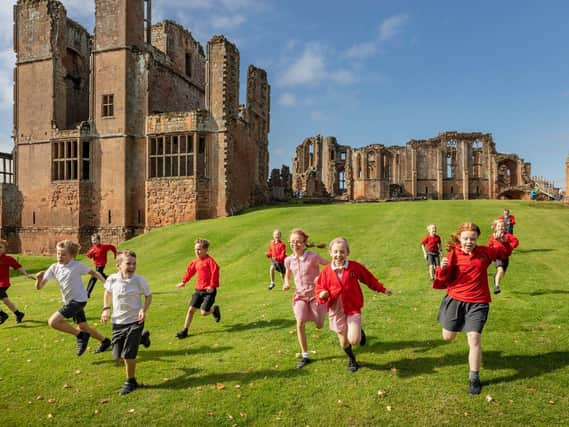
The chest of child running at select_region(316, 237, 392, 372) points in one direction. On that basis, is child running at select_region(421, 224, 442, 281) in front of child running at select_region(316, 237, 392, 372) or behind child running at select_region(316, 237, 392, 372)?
behind

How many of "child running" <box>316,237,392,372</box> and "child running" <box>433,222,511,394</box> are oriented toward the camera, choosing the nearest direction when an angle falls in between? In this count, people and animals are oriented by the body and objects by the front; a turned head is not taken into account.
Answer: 2

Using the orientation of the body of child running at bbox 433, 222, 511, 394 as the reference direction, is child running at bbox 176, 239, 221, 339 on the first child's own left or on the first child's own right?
on the first child's own right

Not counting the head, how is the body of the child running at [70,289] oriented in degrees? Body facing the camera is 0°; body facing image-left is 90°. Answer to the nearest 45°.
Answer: approximately 45°

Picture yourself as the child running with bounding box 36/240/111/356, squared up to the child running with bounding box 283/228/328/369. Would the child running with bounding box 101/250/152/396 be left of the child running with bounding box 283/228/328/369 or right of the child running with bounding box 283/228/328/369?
right

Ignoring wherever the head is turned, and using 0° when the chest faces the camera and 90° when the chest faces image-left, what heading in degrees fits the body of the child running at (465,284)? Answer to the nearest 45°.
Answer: approximately 0°

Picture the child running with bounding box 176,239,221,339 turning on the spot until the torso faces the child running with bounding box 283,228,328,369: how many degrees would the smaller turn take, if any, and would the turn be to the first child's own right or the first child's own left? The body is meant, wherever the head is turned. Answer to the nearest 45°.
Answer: approximately 90° to the first child's own left

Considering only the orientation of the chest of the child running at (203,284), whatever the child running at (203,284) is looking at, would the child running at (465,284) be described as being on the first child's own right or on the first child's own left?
on the first child's own left

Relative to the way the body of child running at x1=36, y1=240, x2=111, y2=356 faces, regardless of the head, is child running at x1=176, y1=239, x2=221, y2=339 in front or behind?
behind

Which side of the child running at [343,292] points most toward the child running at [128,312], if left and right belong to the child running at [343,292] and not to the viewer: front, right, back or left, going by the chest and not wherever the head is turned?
right
